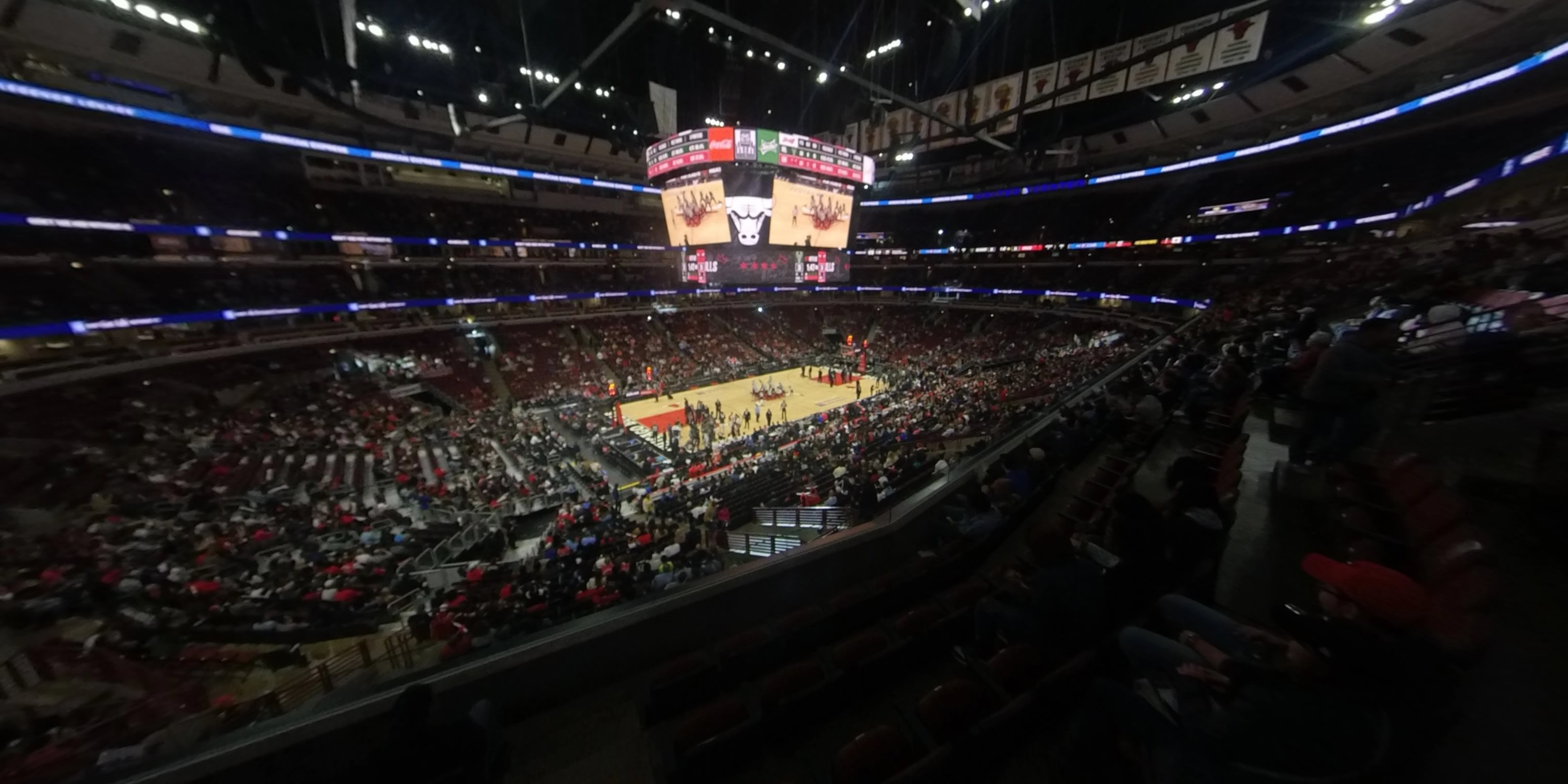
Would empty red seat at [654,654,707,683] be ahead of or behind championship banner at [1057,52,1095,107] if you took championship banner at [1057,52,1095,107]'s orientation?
ahead

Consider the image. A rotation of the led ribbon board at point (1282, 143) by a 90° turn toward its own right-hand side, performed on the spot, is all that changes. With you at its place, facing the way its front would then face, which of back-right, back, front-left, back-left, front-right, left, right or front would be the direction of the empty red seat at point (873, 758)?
back-left

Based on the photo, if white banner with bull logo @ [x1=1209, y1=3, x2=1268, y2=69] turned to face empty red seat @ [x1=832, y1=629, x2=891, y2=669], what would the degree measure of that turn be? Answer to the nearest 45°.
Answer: approximately 45° to its left

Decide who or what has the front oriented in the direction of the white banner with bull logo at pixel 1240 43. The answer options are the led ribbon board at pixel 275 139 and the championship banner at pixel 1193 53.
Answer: the led ribbon board

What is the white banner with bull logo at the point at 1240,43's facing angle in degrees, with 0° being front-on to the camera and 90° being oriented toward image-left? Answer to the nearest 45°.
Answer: approximately 45°

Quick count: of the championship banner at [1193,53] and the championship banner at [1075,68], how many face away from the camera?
0

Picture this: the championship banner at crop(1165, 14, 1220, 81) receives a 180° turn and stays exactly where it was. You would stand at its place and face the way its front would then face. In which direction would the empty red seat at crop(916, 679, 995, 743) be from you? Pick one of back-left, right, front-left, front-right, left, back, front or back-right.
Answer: back-right

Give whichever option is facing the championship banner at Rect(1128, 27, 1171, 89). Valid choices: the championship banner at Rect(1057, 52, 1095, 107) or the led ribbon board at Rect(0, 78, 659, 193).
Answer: the led ribbon board

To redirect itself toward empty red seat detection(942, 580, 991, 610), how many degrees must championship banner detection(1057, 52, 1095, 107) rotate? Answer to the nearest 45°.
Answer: approximately 45° to its left

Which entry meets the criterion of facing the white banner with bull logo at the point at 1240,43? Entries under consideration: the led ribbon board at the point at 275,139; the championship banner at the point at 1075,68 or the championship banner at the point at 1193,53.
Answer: the led ribbon board

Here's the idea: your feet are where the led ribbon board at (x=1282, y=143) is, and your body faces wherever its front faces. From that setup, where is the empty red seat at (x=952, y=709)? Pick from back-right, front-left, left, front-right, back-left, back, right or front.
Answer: front-left

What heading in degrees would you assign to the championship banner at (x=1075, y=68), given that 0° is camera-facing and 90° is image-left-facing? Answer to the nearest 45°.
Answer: approximately 45°

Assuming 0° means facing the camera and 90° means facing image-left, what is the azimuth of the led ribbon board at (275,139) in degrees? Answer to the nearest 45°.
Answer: approximately 315°

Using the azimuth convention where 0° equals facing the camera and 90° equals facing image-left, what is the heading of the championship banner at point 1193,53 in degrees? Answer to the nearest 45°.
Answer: approximately 45°
